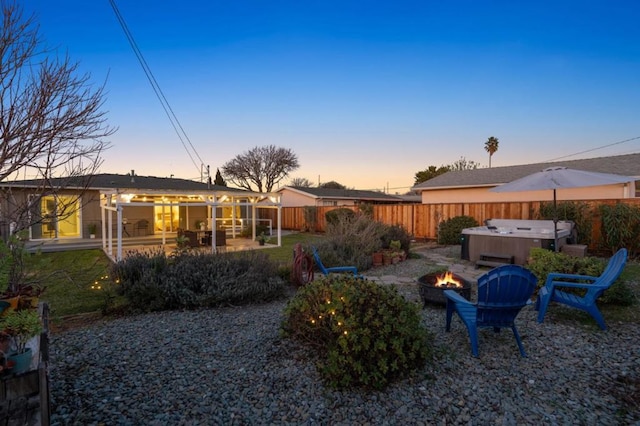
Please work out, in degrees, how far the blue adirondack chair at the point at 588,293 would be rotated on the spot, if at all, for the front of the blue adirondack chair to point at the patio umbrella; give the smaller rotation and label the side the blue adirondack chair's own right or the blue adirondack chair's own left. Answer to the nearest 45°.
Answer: approximately 90° to the blue adirondack chair's own right

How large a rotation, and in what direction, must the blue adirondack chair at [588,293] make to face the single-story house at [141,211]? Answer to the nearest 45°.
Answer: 0° — it already faces it

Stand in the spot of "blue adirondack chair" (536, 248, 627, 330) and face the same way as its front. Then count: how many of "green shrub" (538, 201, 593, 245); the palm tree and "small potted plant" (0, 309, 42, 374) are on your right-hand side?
2

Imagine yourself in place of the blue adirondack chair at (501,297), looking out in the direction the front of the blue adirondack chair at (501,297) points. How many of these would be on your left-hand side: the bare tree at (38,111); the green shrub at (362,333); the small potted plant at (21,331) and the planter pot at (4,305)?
4

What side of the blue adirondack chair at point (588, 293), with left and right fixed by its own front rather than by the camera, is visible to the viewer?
left

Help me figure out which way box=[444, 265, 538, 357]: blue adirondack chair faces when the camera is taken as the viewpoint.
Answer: facing away from the viewer and to the left of the viewer

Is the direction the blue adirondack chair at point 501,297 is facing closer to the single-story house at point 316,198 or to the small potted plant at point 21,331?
the single-story house

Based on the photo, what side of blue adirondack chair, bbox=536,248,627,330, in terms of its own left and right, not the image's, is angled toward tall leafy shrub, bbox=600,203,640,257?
right

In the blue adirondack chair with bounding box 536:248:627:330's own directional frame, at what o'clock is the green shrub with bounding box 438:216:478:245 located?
The green shrub is roughly at 2 o'clock from the blue adirondack chair.

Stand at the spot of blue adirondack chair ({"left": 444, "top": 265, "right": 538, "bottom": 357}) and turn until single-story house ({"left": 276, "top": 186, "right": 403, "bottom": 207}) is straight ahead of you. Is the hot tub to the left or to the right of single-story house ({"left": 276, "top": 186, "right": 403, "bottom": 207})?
right

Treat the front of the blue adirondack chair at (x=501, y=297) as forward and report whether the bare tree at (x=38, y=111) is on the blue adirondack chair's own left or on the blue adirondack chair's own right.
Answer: on the blue adirondack chair's own left

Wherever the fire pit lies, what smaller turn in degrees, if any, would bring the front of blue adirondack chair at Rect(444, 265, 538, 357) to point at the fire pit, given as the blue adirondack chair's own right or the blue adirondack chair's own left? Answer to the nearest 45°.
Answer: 0° — it already faces it

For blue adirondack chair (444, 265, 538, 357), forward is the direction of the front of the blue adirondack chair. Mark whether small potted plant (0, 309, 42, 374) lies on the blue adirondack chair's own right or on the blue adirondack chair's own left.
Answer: on the blue adirondack chair's own left
